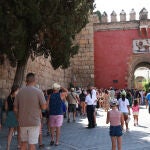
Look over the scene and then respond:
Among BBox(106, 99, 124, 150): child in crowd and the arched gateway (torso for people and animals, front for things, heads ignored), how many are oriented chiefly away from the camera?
1

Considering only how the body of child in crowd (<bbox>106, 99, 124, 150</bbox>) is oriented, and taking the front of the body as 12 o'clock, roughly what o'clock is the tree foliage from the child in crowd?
The tree foliage is roughly at 11 o'clock from the child in crowd.

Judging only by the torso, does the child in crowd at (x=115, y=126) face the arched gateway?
yes

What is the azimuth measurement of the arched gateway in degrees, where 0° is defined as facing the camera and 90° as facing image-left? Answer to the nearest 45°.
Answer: approximately 0°

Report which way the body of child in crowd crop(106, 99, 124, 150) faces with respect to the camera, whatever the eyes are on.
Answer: away from the camera

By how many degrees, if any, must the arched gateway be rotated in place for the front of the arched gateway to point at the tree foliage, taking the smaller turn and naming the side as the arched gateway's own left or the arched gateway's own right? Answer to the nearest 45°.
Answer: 0° — it already faces it

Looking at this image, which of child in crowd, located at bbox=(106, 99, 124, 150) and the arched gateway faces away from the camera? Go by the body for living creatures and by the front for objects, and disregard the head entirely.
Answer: the child in crowd

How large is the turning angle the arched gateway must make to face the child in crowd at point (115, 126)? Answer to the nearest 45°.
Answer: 0° — it already faces them

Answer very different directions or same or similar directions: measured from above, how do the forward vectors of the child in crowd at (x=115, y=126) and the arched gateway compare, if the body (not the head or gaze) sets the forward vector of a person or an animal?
very different directions
